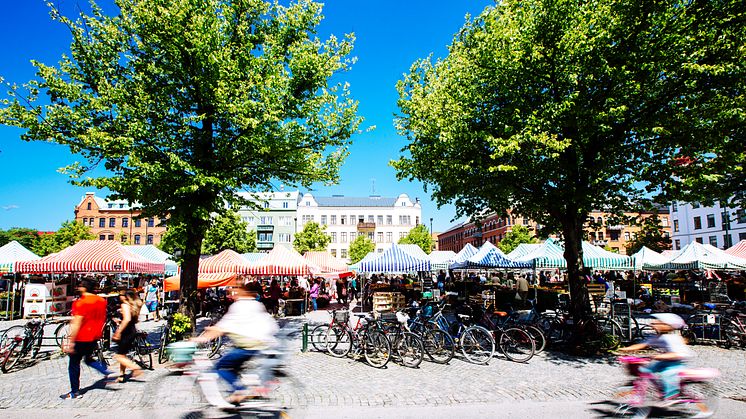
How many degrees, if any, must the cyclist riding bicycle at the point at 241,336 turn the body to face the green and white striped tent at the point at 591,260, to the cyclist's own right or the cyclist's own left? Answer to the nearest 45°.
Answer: approximately 135° to the cyclist's own right

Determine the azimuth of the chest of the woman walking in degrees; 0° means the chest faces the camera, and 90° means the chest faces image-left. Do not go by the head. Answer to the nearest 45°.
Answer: approximately 90°

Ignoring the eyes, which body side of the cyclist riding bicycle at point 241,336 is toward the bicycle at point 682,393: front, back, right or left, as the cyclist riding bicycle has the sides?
back

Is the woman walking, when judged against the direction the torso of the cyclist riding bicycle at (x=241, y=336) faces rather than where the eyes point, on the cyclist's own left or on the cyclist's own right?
on the cyclist's own right

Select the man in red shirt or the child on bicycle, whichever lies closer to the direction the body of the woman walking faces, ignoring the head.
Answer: the man in red shirt

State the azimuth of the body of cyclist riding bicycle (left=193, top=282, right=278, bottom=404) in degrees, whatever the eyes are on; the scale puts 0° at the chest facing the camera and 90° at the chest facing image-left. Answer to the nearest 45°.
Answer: approximately 90°

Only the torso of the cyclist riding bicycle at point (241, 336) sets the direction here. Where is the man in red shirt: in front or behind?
in front

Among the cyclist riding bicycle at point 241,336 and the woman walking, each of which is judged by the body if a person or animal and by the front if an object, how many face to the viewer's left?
2

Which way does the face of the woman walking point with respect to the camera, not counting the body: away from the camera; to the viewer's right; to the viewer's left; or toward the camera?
to the viewer's left
